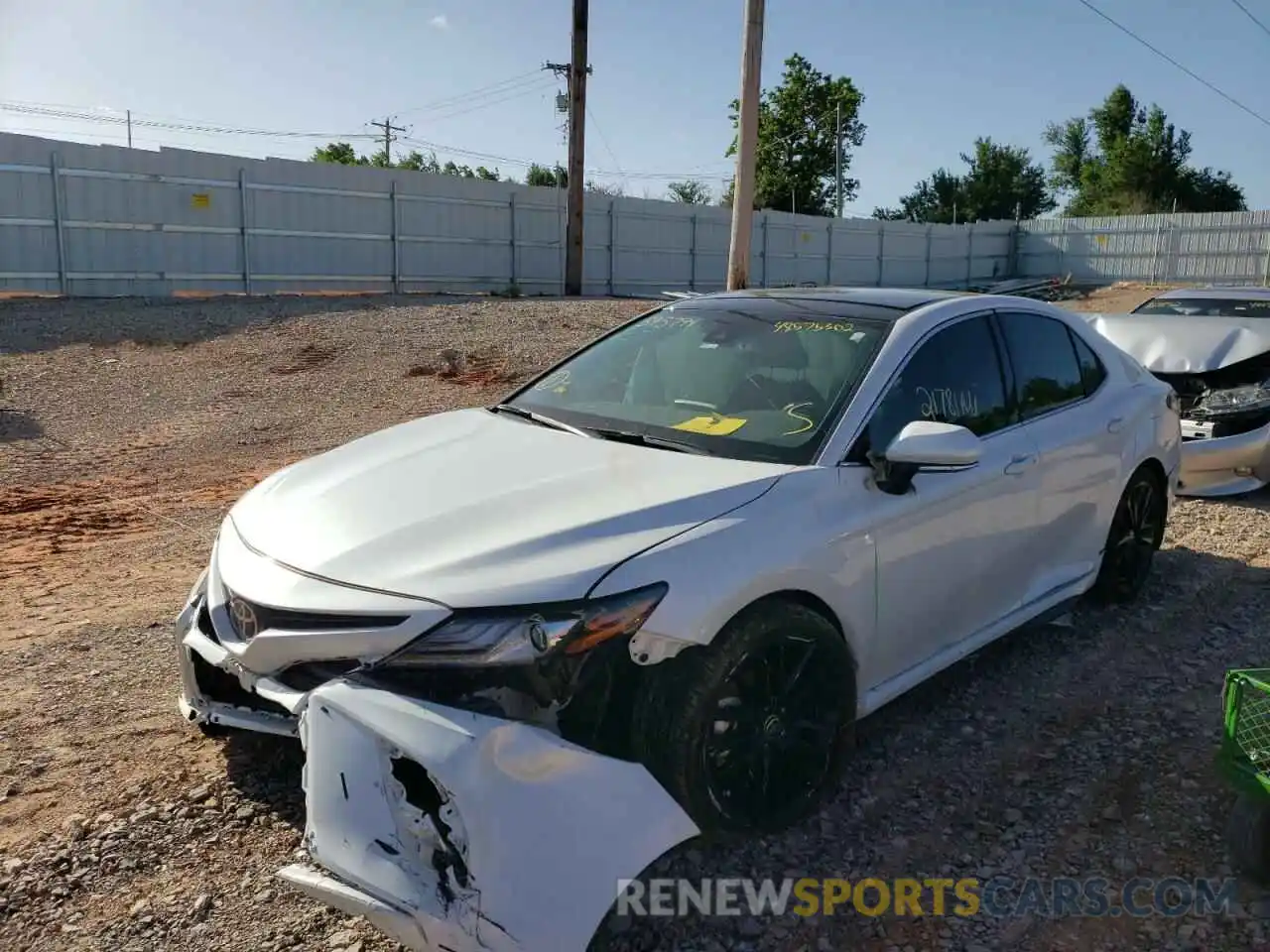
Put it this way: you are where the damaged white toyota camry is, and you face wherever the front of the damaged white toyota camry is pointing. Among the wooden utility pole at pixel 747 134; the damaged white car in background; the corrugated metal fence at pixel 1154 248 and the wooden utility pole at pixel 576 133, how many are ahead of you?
0

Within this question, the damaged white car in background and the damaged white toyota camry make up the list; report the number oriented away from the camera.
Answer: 0

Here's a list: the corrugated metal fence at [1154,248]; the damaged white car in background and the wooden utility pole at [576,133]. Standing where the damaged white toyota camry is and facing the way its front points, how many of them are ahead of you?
0

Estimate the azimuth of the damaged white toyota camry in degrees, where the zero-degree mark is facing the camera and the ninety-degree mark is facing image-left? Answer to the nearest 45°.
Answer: approximately 45°

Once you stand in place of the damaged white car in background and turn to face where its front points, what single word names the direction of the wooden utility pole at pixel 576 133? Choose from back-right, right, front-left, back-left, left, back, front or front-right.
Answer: right

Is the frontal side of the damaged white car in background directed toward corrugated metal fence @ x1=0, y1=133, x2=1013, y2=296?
no

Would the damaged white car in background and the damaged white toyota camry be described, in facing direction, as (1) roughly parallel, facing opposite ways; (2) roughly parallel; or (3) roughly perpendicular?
roughly parallel

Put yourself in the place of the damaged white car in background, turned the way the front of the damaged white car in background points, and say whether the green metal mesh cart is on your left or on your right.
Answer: on your left

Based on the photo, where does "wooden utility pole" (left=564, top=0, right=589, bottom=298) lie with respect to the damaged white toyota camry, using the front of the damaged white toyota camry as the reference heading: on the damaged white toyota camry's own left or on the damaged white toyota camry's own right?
on the damaged white toyota camry's own right

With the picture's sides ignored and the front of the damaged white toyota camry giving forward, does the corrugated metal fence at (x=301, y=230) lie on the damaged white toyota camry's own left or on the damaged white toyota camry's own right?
on the damaged white toyota camry's own right

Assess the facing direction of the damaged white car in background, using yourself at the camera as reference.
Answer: facing the viewer and to the left of the viewer

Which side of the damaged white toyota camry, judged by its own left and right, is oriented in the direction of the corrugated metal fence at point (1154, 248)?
back

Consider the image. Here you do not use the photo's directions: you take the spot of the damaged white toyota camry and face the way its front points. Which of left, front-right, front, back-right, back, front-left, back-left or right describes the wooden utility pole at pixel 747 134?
back-right

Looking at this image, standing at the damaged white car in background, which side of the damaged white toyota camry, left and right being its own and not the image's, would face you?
back
